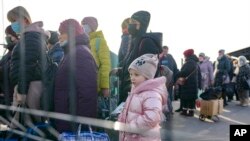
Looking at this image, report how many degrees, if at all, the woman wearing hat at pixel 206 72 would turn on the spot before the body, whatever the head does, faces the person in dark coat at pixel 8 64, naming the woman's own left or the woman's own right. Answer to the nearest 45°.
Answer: approximately 45° to the woman's own left

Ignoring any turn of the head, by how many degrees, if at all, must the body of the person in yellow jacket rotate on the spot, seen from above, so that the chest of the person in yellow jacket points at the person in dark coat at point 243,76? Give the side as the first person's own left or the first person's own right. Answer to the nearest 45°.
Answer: approximately 135° to the first person's own right
